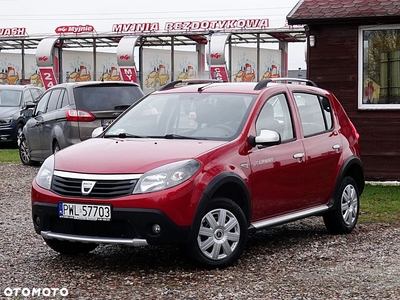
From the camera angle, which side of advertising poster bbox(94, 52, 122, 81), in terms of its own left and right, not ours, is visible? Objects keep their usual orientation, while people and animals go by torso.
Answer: front

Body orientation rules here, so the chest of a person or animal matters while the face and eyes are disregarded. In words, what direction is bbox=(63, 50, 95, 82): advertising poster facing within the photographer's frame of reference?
facing the viewer

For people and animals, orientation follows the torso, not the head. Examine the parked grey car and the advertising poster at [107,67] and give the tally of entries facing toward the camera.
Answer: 1

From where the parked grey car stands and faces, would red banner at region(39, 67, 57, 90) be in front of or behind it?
in front

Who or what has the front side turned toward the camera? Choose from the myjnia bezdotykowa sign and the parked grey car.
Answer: the myjnia bezdotykowa sign

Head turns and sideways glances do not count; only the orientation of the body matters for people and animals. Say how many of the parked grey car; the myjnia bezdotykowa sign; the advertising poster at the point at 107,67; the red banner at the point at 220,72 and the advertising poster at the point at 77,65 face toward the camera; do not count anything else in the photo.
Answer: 4

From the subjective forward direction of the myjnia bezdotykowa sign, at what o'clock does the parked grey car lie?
The parked grey car is roughly at 12 o'clock from the myjnia bezdotykowa sign.

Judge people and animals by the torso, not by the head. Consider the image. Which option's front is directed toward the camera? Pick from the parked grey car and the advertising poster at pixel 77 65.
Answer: the advertising poster

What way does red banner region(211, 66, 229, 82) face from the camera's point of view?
toward the camera

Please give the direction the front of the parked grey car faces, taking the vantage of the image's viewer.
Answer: facing away from the viewer and to the left of the viewer

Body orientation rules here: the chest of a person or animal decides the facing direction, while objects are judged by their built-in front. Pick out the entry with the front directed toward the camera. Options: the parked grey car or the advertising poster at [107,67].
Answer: the advertising poster

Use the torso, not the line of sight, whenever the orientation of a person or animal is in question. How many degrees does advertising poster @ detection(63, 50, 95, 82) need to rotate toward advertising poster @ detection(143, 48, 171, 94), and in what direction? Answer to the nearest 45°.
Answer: approximately 45° to its left
